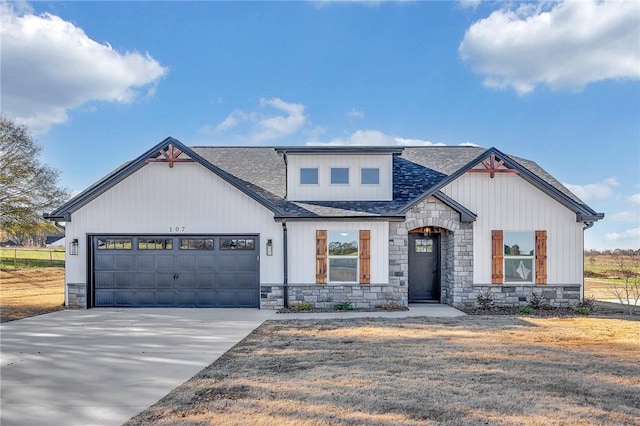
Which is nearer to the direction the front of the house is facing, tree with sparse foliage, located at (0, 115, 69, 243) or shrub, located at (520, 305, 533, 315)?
the shrub

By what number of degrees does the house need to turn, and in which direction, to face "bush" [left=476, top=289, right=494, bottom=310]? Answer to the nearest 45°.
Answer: approximately 90° to its left

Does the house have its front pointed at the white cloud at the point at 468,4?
no

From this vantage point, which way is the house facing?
toward the camera

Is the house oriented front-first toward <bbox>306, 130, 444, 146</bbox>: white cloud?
no

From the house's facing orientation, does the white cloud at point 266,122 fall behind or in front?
behind

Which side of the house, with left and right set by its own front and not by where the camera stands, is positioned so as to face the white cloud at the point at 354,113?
back

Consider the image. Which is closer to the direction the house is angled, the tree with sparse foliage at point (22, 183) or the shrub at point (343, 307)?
the shrub

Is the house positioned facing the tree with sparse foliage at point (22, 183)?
no

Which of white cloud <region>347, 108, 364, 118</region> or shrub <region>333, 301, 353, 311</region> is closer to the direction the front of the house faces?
the shrub

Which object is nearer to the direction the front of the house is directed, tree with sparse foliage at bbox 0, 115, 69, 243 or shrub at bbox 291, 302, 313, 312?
the shrub
